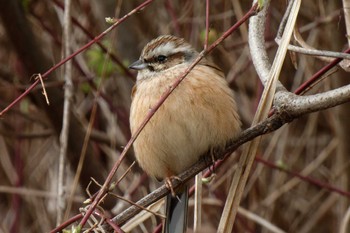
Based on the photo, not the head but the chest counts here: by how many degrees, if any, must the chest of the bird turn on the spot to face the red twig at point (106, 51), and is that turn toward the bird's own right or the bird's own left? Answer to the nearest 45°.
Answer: approximately 135° to the bird's own right

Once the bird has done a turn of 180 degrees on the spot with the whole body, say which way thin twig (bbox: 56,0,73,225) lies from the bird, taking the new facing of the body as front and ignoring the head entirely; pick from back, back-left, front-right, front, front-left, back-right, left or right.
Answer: left

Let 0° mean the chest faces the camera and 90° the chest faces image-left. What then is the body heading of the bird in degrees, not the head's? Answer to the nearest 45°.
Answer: approximately 45°

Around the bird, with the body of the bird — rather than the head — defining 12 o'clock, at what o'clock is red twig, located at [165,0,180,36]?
The red twig is roughly at 5 o'clock from the bird.
